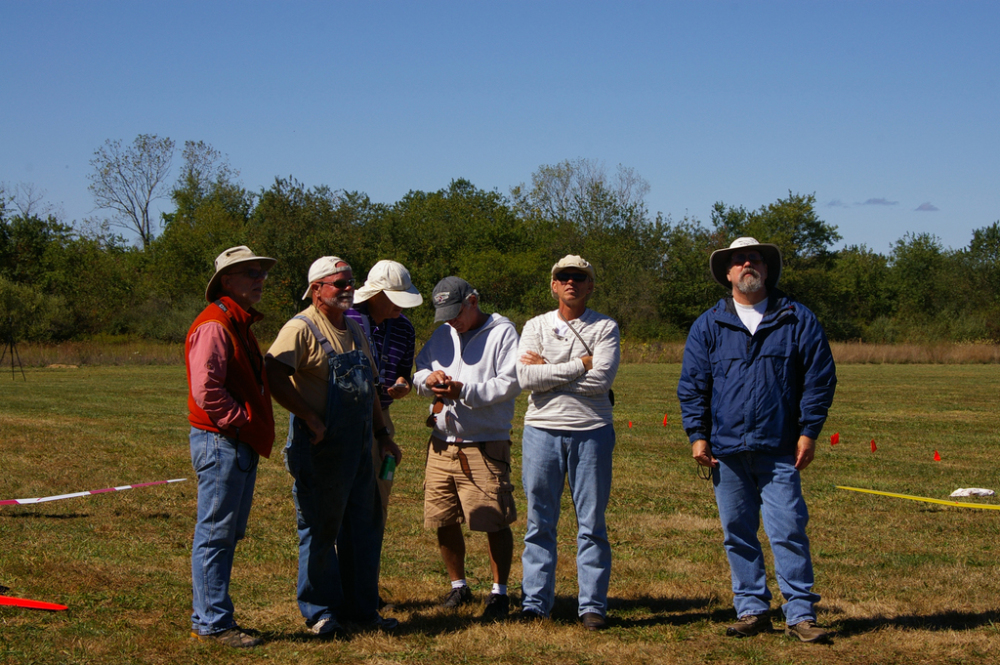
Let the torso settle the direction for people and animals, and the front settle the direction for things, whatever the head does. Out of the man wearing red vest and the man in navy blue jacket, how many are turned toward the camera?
1

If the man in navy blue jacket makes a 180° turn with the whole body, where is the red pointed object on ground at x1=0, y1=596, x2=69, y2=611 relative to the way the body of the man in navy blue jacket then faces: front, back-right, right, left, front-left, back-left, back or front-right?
left

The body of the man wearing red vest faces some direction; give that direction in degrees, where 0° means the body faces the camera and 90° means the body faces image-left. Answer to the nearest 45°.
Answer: approximately 270°

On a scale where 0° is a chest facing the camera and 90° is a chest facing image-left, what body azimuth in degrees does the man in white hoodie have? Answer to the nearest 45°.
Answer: approximately 45°

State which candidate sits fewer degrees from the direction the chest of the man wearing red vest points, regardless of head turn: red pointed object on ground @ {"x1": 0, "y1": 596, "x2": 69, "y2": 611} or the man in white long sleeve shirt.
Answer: the man in white long sleeve shirt

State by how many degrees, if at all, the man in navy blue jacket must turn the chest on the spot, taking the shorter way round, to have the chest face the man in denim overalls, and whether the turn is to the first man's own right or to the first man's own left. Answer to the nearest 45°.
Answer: approximately 90° to the first man's own right

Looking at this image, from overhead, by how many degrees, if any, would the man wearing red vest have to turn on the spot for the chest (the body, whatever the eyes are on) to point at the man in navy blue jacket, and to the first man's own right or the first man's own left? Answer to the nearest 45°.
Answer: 0° — they already face them

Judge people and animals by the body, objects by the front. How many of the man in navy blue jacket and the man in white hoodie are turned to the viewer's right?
0

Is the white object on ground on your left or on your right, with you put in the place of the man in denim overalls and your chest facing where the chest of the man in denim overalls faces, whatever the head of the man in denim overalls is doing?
on your left

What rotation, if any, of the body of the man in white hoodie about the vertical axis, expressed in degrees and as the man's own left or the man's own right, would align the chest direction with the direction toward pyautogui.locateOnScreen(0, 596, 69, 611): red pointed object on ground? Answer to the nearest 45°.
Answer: approximately 45° to the man's own right

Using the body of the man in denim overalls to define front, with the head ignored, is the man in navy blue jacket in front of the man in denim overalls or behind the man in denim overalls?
in front
